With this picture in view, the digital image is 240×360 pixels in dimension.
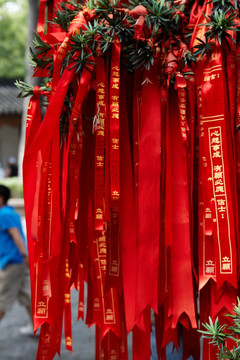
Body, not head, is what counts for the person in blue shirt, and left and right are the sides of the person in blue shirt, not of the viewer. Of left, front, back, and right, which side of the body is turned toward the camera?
left
